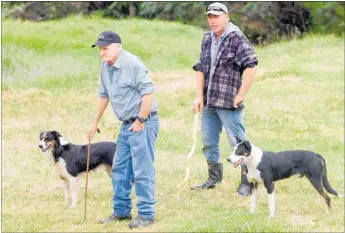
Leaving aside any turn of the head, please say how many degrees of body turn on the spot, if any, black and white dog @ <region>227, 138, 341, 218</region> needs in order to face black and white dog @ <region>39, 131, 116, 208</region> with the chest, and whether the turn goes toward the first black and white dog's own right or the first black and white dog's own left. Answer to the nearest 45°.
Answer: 0° — it already faces it

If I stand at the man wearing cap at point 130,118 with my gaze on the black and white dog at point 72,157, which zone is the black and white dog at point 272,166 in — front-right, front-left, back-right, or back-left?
back-right

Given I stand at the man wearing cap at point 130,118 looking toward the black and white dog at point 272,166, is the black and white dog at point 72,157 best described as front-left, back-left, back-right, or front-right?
back-left

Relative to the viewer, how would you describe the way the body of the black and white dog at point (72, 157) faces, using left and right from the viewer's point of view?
facing to the left of the viewer

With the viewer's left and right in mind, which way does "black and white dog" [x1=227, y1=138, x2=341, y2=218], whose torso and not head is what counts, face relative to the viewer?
facing to the left of the viewer

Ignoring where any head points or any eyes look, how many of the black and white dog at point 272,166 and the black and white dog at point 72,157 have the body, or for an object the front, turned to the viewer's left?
2
